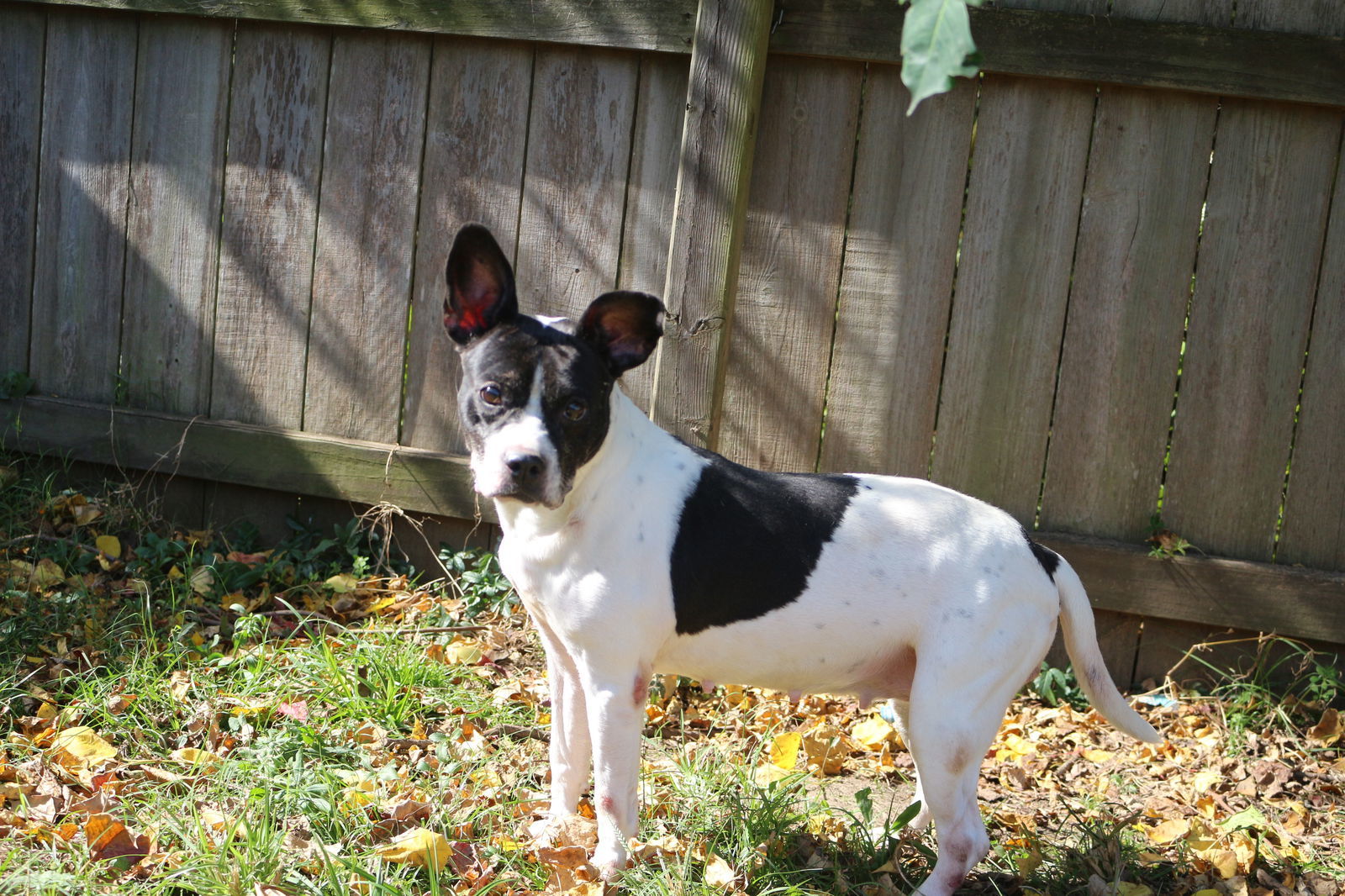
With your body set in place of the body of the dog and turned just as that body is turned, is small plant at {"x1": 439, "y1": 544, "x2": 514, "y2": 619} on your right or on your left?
on your right

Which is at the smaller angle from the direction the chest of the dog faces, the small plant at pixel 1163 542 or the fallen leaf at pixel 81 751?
the fallen leaf

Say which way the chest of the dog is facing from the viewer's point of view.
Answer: to the viewer's left

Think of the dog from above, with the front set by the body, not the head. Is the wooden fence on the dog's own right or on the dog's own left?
on the dog's own right

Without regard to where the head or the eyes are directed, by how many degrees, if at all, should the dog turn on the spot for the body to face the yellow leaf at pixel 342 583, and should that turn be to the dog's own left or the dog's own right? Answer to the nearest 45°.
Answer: approximately 45° to the dog's own right

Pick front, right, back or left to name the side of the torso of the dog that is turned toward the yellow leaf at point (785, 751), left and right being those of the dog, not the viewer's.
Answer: right

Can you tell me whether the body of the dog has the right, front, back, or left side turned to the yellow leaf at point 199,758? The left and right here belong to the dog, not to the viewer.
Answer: front
